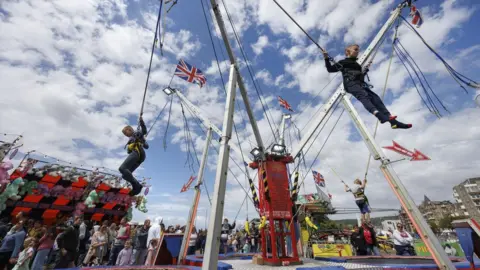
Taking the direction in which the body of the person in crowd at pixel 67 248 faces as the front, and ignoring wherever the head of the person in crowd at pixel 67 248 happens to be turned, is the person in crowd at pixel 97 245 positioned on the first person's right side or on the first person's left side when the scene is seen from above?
on the first person's left side

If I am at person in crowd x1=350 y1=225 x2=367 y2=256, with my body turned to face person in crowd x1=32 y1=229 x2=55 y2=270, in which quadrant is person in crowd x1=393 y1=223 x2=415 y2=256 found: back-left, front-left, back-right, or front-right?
back-left
